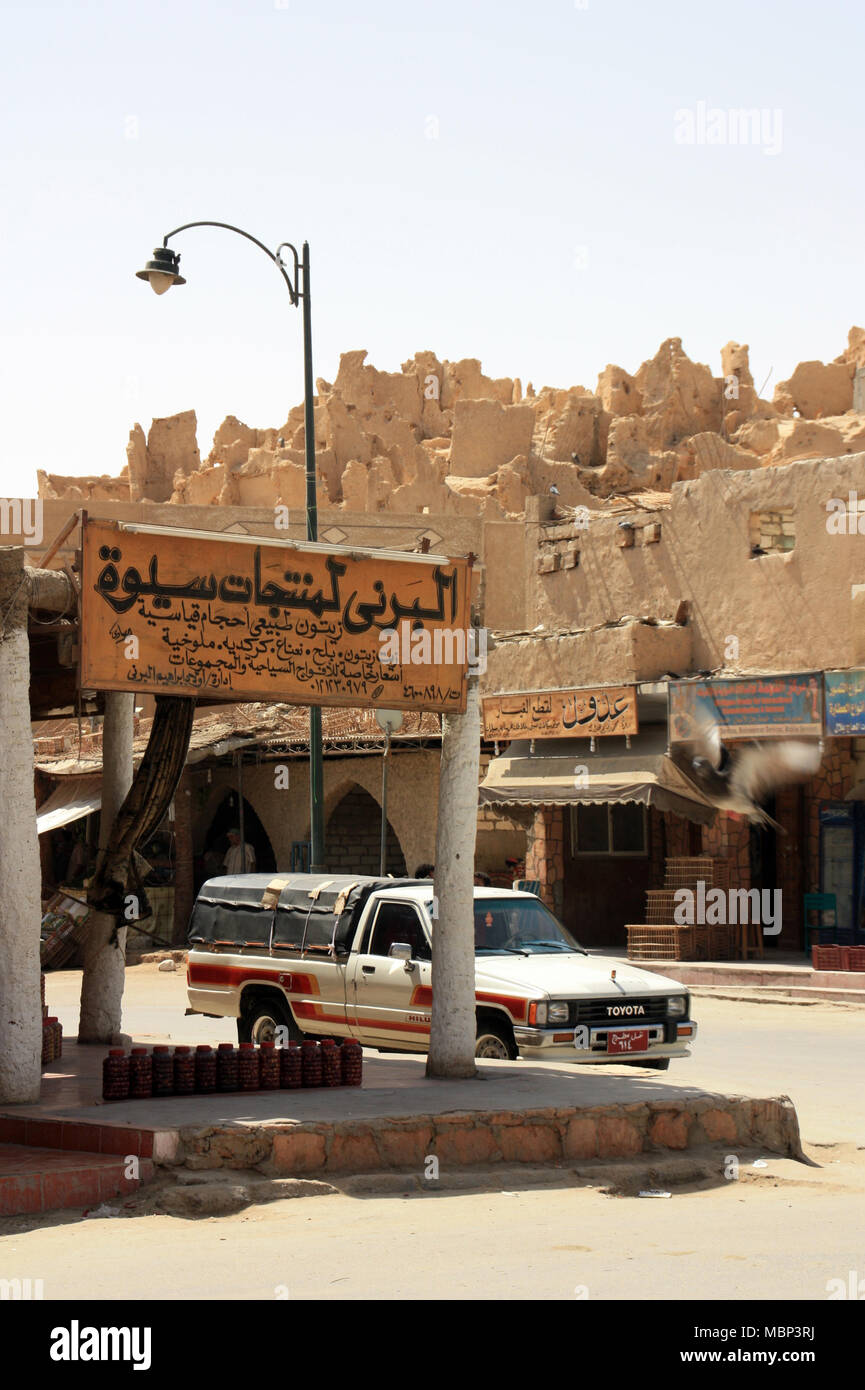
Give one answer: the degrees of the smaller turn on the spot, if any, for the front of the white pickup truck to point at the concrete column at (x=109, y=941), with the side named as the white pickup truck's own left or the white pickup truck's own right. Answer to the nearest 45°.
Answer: approximately 135° to the white pickup truck's own right

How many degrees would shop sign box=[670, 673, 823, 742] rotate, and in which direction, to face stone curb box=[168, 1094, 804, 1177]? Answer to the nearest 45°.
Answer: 0° — it already faces it

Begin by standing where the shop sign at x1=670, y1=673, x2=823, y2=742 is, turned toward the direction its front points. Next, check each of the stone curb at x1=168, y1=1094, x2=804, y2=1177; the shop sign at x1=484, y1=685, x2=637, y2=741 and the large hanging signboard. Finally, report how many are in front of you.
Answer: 2

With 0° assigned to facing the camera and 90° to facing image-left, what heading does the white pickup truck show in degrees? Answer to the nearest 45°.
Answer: approximately 315°

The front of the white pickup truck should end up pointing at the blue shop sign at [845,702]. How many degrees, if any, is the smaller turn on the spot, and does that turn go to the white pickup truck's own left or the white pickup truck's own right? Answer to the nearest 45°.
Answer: approximately 90° to the white pickup truck's own left

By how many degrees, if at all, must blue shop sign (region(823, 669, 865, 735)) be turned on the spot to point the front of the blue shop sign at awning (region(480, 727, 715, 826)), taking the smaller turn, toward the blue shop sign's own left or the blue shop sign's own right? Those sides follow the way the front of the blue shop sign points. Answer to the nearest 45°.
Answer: approximately 135° to the blue shop sign's own right

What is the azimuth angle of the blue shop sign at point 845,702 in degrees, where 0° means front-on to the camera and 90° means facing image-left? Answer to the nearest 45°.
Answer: approximately 0°

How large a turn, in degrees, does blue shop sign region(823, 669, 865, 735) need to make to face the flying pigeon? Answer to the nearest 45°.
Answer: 0° — it already faces it
